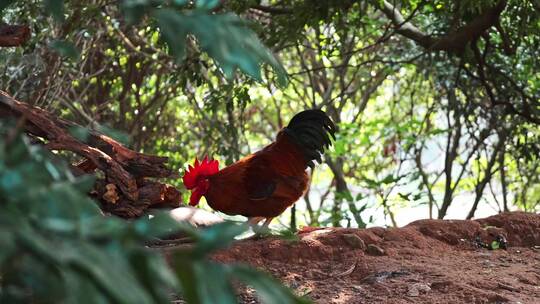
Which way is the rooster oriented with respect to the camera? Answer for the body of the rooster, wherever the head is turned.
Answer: to the viewer's left

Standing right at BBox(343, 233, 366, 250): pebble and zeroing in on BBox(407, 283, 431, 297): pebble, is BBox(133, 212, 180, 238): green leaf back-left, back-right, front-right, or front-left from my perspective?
front-right

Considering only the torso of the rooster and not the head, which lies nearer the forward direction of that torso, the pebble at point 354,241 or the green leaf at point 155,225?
the green leaf

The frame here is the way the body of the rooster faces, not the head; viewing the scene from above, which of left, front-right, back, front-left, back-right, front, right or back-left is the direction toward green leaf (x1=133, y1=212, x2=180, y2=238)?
left

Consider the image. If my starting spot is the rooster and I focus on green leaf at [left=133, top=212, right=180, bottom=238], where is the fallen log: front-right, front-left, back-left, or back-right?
front-right

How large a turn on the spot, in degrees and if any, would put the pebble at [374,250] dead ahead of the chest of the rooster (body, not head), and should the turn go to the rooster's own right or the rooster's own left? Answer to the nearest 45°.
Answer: approximately 135° to the rooster's own left

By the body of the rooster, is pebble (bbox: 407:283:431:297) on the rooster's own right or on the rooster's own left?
on the rooster's own left

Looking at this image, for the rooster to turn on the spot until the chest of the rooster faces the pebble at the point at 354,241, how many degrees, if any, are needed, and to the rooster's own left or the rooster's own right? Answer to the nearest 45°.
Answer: approximately 135° to the rooster's own left
